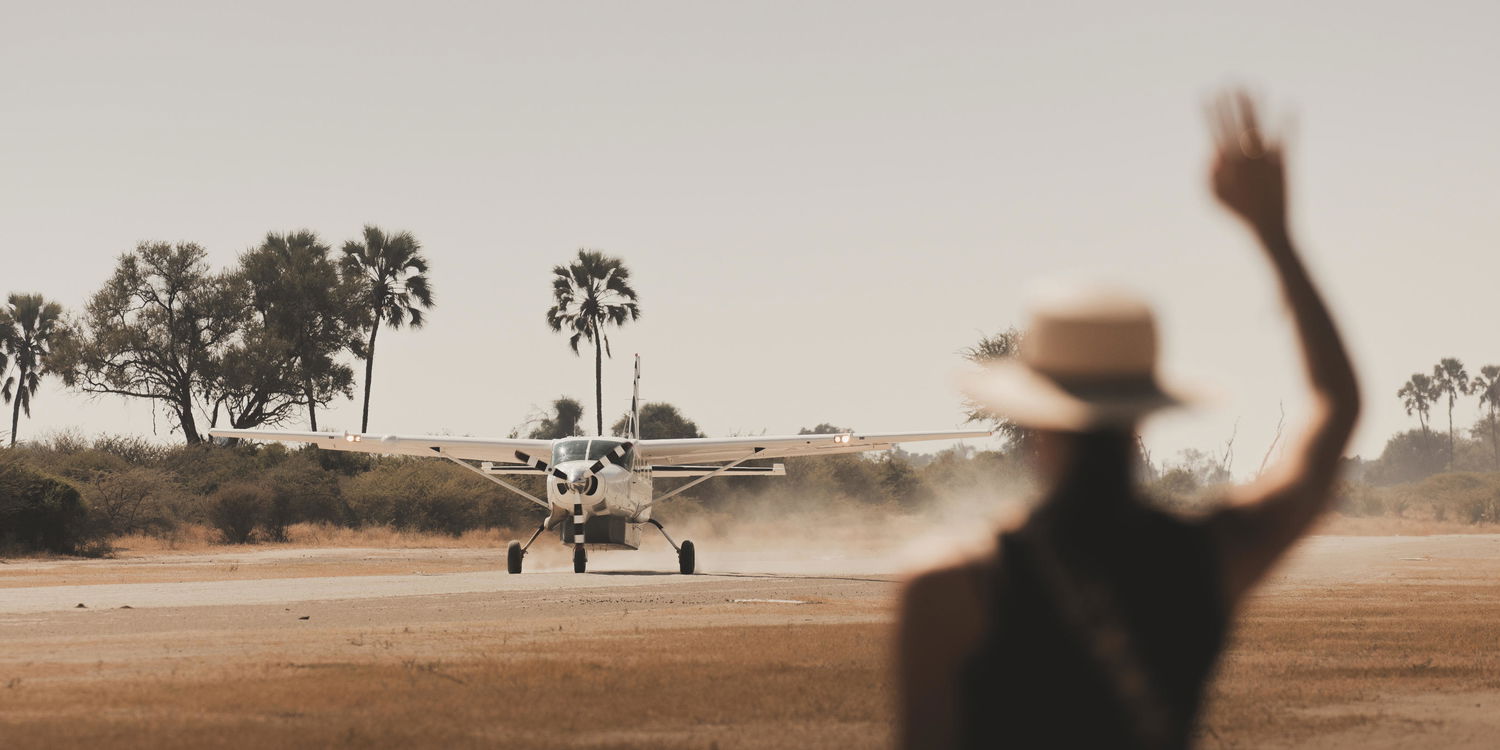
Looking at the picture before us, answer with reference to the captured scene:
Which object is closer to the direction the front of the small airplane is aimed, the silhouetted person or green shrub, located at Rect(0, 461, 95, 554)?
the silhouetted person

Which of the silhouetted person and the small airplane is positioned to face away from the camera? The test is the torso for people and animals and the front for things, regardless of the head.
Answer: the silhouetted person

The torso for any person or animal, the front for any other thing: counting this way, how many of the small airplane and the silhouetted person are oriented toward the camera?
1

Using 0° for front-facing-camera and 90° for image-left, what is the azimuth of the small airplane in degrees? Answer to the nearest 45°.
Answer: approximately 0°

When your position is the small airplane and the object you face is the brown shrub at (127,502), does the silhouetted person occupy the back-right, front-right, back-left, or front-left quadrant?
back-left

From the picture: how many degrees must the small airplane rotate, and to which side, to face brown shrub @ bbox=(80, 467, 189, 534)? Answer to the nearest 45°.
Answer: approximately 135° to its right

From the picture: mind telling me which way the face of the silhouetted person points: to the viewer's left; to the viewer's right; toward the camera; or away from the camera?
away from the camera

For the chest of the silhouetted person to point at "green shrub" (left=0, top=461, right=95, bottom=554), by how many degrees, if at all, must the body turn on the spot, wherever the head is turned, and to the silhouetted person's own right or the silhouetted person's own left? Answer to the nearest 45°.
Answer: approximately 45° to the silhouetted person's own left

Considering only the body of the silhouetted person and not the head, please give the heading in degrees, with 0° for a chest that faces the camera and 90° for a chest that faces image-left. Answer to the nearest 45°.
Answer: approximately 180°
